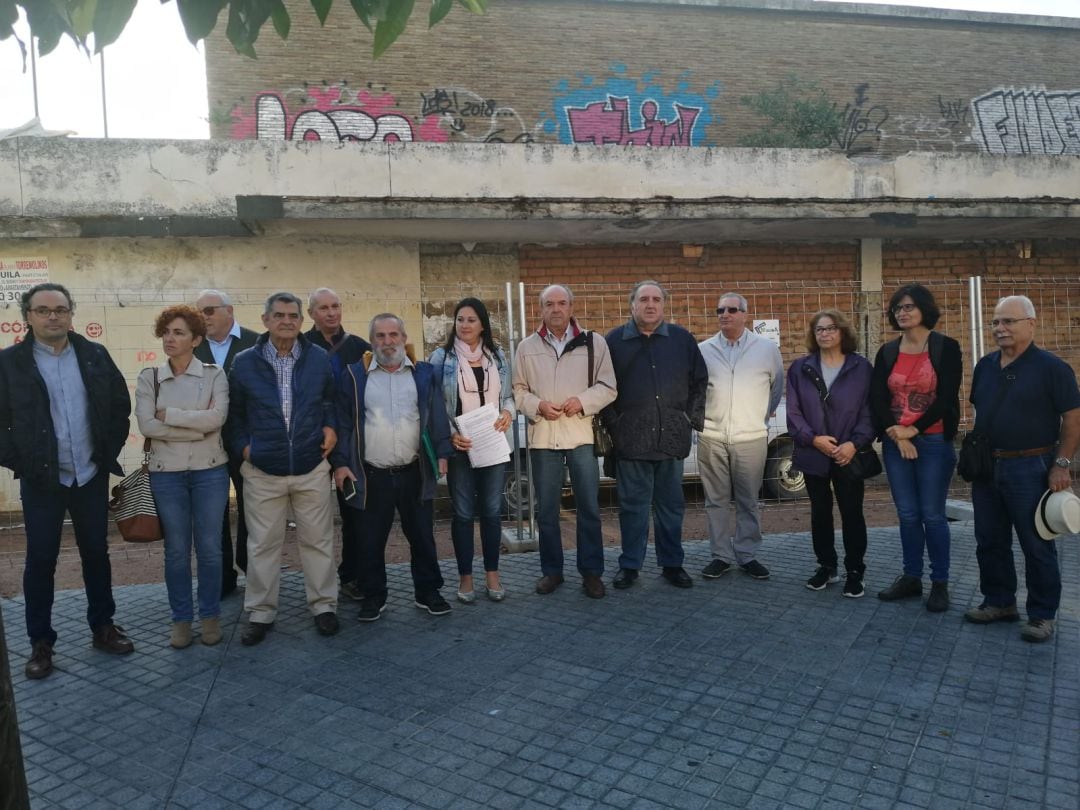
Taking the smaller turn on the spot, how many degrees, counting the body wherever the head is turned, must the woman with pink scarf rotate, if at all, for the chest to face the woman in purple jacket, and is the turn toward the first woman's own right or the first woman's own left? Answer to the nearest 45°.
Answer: approximately 90° to the first woman's own left

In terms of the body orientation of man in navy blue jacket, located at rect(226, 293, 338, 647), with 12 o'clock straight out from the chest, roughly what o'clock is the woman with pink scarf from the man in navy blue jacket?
The woman with pink scarf is roughly at 9 o'clock from the man in navy blue jacket.

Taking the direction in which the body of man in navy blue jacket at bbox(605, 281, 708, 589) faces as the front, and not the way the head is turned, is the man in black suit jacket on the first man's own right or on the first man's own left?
on the first man's own right

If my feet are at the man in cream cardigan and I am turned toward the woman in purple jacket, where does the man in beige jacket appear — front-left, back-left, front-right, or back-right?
back-right

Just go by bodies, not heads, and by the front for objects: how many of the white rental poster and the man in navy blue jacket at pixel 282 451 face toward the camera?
2

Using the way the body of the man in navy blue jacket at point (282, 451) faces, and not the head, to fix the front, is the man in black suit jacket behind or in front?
behind

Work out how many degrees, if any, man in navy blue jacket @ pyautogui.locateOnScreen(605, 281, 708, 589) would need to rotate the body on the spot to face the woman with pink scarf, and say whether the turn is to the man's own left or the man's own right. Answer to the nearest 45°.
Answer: approximately 90° to the man's own right

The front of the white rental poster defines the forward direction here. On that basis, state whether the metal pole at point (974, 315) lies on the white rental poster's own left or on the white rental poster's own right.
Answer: on the white rental poster's own left
